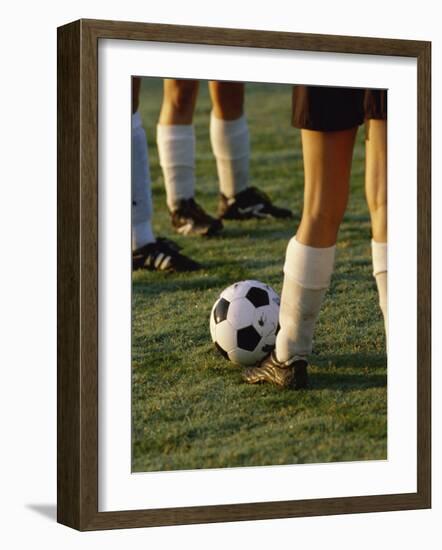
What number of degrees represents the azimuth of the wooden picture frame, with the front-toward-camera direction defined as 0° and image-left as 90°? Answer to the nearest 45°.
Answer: approximately 315°
